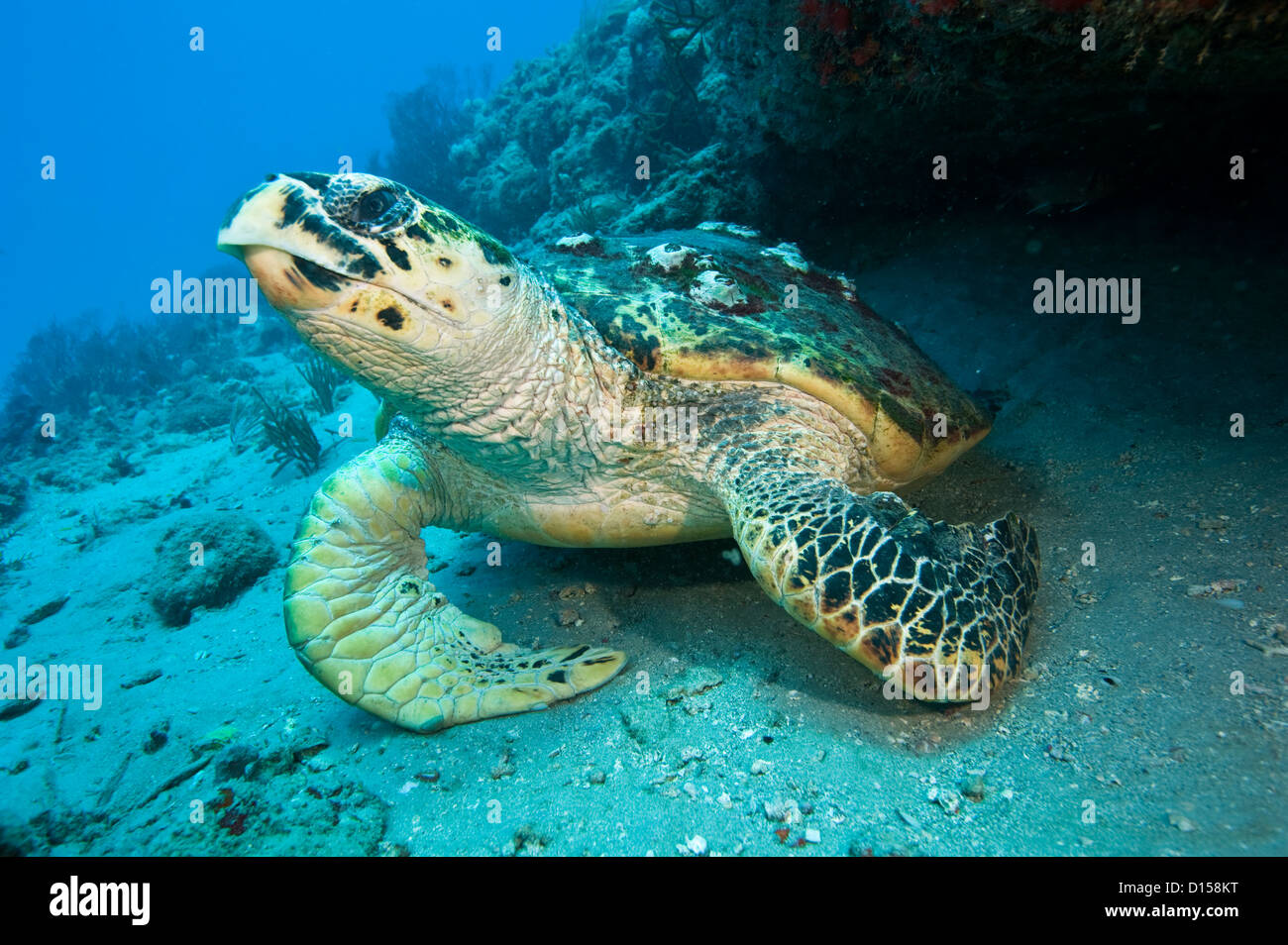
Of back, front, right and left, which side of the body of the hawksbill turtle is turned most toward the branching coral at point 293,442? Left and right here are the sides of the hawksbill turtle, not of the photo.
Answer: right

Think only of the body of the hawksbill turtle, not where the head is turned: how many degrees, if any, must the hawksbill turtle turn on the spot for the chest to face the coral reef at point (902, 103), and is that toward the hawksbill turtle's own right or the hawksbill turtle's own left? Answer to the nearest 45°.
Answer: approximately 180°

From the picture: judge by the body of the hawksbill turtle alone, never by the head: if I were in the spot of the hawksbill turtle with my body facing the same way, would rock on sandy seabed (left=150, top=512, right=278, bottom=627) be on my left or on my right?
on my right

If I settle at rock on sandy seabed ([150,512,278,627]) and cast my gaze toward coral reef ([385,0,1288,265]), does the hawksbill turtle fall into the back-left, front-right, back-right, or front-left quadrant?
front-right

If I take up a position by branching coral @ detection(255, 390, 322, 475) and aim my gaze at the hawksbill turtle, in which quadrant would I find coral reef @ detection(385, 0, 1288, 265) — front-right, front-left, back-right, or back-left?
front-left
